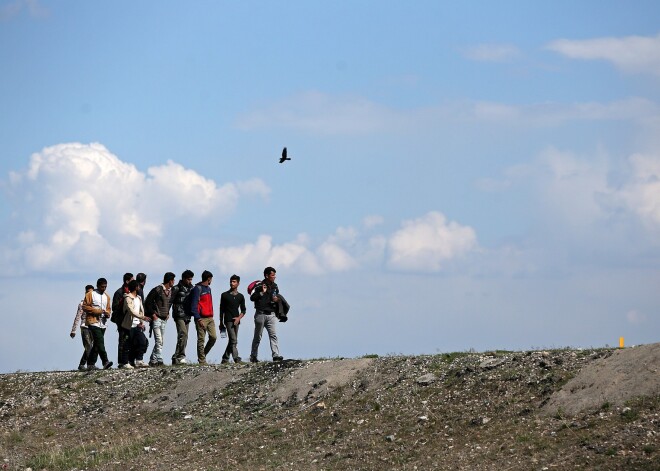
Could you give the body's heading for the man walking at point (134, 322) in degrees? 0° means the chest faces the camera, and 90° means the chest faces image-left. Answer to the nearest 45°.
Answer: approximately 315°

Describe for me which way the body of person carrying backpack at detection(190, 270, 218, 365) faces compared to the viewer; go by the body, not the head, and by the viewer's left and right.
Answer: facing the viewer and to the right of the viewer
